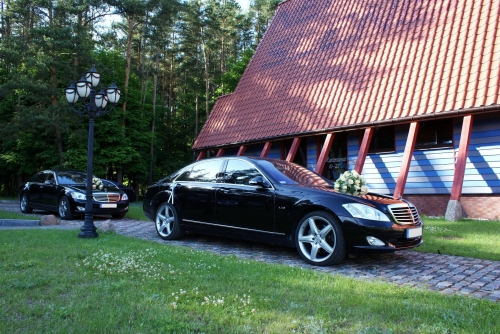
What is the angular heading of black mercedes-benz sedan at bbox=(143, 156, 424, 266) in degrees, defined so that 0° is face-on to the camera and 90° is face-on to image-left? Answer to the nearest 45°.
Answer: approximately 315°

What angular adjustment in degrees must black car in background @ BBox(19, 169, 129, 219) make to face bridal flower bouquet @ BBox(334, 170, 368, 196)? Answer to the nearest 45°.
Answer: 0° — it already faces it

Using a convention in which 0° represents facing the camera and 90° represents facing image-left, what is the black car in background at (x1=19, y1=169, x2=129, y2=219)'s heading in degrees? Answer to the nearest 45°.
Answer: approximately 315°

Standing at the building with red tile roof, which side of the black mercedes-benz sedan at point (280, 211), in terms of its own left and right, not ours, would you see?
left

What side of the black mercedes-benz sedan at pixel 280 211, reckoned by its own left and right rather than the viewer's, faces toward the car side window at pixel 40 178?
back

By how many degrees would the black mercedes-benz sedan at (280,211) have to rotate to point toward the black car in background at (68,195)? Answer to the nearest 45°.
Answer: approximately 180°
